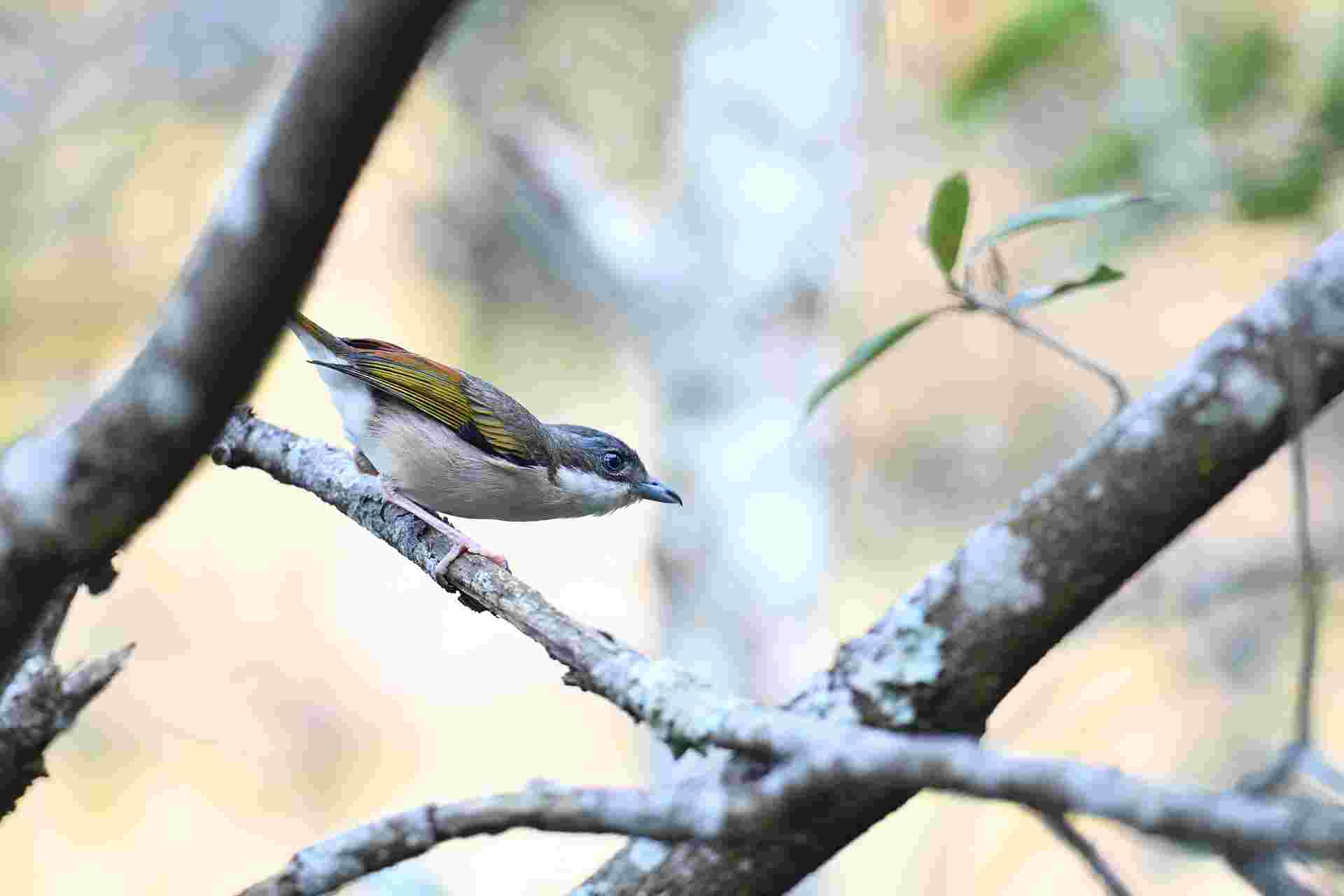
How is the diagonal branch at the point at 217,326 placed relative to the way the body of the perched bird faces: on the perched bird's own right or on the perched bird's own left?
on the perched bird's own right

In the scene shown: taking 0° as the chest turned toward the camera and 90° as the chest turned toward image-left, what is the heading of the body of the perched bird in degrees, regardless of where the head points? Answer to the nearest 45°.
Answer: approximately 270°

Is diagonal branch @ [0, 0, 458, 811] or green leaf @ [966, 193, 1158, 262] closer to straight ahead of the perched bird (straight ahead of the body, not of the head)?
the green leaf
